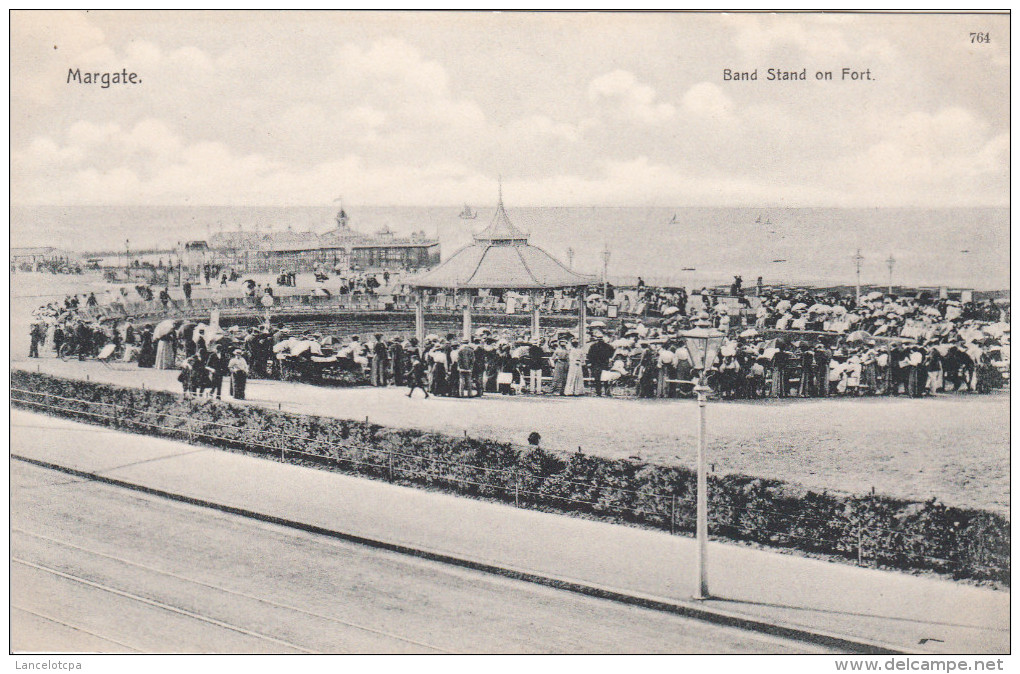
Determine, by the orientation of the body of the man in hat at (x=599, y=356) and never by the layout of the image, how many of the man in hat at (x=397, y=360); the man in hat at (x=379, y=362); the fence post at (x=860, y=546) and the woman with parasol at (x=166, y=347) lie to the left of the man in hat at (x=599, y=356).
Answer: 3

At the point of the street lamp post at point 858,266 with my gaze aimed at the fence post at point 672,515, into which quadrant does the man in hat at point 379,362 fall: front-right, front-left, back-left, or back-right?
front-right

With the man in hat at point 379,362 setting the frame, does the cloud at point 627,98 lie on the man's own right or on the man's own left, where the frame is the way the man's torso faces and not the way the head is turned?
on the man's own right

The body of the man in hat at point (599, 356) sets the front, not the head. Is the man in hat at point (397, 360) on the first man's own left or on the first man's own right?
on the first man's own left

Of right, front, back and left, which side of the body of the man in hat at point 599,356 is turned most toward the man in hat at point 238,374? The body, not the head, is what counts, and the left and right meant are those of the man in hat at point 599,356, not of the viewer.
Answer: left

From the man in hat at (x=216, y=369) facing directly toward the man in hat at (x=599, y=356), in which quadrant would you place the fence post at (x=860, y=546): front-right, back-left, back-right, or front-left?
front-right

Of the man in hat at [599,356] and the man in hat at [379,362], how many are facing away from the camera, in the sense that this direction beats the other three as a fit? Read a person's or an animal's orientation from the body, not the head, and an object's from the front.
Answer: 2

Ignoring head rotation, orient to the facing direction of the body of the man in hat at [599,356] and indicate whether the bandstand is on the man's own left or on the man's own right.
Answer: on the man's own left

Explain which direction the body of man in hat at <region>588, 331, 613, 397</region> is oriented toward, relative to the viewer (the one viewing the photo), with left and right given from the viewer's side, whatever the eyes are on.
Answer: facing away from the viewer

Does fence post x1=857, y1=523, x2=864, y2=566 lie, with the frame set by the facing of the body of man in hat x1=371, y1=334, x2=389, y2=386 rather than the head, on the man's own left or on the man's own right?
on the man's own right

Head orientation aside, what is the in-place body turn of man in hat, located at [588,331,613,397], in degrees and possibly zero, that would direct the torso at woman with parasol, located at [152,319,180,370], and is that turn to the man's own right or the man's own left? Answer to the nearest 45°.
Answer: approximately 90° to the man's own left

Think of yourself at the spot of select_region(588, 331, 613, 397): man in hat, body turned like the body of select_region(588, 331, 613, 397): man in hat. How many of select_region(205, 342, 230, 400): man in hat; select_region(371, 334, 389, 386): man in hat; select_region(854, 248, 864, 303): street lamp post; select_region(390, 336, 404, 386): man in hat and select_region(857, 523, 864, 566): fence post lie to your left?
3

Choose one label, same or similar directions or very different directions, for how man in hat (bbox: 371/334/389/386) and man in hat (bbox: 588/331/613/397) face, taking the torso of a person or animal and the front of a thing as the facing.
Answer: same or similar directions

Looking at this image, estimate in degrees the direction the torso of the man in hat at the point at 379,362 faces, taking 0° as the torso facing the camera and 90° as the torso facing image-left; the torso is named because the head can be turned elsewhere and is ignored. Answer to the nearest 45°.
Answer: approximately 180°

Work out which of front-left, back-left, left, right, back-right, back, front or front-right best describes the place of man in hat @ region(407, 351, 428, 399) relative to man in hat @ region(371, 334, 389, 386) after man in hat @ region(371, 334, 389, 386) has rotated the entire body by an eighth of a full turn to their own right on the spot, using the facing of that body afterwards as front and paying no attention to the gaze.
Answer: right
